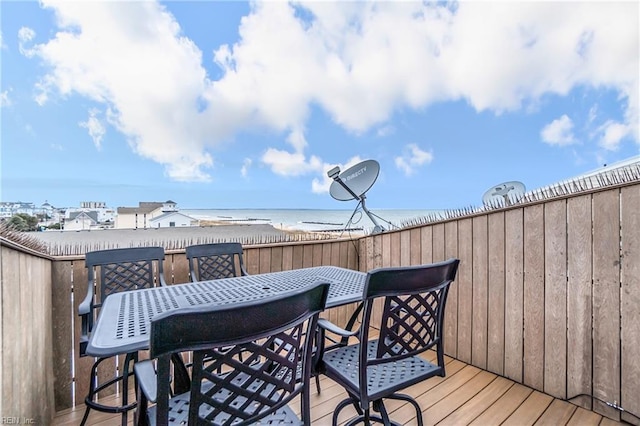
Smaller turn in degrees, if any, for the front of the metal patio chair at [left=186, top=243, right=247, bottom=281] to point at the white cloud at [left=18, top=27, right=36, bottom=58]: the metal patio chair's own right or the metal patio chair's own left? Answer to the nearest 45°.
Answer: approximately 135° to the metal patio chair's own right

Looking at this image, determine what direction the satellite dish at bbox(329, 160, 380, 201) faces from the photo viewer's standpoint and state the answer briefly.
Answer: facing the viewer and to the left of the viewer

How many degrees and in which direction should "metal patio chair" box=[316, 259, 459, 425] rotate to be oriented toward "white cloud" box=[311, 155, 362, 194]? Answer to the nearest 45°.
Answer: approximately 45° to its right

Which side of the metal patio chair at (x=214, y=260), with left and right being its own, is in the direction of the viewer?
front

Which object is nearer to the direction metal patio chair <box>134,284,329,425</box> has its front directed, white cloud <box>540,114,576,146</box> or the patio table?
the patio table

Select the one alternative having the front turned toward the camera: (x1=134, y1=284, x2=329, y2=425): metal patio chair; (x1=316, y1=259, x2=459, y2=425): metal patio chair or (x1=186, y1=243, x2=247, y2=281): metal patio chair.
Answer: (x1=186, y1=243, x2=247, y2=281): metal patio chair

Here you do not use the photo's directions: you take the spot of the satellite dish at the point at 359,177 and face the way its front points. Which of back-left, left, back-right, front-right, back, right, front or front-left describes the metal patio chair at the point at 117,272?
front

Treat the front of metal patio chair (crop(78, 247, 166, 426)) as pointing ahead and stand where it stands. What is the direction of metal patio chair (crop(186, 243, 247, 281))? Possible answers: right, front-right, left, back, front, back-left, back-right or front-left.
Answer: left

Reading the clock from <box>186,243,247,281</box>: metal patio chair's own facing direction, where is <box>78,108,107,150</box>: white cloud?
The white cloud is roughly at 5 o'clock from the metal patio chair.

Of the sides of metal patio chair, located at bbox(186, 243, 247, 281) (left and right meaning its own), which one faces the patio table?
front
